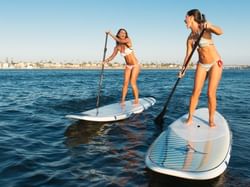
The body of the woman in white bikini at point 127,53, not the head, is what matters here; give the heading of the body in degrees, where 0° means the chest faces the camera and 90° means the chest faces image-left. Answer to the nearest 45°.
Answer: approximately 45°

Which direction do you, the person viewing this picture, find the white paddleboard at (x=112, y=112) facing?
facing the viewer and to the left of the viewer

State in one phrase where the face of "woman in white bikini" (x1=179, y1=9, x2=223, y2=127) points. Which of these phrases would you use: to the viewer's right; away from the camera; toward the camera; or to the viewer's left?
to the viewer's left

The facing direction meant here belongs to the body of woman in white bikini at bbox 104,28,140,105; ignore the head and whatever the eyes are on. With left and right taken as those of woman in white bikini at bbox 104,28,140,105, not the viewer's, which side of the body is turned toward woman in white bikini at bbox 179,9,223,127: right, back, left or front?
left

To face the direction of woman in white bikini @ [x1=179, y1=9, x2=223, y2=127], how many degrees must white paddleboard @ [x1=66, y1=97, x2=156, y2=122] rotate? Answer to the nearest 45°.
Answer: approximately 90° to its left
